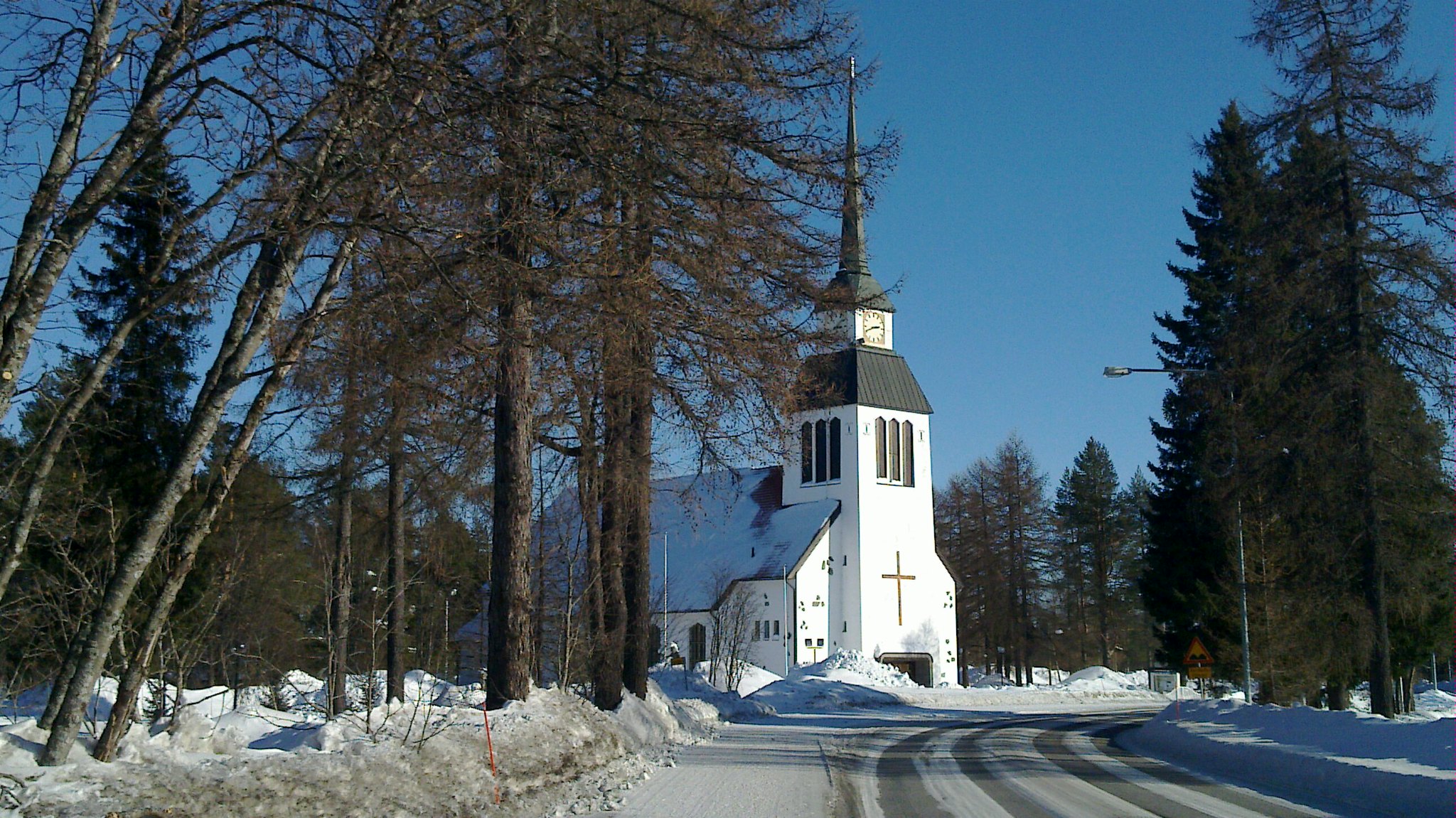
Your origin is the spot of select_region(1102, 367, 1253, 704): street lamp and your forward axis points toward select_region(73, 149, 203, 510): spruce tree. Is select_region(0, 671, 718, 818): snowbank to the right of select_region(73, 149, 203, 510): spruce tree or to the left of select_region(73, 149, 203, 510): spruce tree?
left

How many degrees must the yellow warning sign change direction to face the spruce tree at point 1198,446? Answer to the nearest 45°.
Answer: approximately 180°

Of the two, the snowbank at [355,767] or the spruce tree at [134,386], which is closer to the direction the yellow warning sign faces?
the snowbank

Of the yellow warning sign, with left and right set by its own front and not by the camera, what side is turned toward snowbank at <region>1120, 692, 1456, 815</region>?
front

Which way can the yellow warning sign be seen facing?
toward the camera

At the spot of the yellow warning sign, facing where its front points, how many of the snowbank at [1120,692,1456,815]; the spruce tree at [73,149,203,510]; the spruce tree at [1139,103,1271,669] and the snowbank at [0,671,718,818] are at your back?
1

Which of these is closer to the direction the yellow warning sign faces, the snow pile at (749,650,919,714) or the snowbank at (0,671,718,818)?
the snowbank

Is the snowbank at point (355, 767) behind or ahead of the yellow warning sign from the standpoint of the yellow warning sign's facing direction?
ahead

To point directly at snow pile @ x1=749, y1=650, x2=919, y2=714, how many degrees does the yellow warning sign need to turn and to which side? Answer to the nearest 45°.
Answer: approximately 135° to its right

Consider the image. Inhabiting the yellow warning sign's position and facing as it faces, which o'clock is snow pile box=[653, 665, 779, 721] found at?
The snow pile is roughly at 2 o'clock from the yellow warning sign.

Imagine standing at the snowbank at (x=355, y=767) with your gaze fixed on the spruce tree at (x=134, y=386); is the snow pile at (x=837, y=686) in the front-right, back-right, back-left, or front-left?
front-right

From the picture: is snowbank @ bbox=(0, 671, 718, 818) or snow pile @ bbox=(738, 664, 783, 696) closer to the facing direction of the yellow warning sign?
the snowbank
